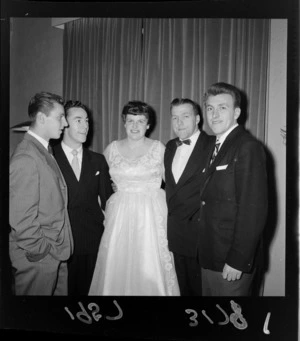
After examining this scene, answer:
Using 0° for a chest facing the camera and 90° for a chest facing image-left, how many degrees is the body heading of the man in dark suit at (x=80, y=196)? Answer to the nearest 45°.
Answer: approximately 0°

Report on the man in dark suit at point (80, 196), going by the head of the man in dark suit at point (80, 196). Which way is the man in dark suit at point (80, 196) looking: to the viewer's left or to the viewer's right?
to the viewer's right

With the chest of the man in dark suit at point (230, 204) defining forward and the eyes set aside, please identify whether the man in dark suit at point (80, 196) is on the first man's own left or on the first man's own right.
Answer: on the first man's own right

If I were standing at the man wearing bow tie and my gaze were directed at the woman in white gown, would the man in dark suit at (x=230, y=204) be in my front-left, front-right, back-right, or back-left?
back-left

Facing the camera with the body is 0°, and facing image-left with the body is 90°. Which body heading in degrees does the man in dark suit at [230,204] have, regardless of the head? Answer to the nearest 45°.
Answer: approximately 45°

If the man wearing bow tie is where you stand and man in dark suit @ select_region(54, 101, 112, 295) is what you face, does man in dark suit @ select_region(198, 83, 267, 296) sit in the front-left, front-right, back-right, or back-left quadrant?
back-left

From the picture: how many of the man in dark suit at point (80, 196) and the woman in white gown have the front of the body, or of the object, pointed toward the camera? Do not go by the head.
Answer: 2
